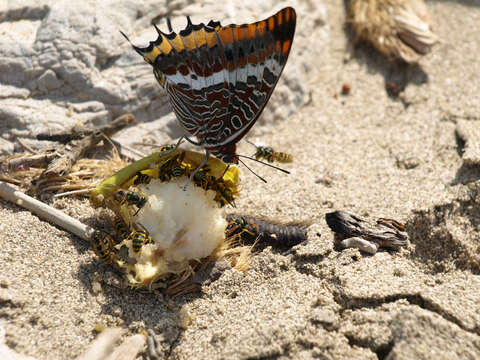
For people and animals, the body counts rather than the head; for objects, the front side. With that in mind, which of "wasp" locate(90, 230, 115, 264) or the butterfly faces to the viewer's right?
the butterfly

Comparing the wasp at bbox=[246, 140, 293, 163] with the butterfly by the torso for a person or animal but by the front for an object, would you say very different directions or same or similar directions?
very different directions

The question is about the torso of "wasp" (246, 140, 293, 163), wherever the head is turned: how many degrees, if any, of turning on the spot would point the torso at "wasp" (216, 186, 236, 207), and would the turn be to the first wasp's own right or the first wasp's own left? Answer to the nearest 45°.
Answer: approximately 90° to the first wasp's own left

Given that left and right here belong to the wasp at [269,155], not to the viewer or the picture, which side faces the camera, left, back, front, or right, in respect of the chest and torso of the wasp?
left

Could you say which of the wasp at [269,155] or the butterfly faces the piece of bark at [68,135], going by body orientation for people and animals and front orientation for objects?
the wasp

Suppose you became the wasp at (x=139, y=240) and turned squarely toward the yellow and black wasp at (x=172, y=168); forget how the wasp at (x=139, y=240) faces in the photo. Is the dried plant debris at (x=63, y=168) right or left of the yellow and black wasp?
left

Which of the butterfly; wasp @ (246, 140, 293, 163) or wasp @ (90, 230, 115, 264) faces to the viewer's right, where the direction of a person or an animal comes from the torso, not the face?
the butterfly

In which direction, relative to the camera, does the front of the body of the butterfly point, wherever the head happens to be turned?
to the viewer's right

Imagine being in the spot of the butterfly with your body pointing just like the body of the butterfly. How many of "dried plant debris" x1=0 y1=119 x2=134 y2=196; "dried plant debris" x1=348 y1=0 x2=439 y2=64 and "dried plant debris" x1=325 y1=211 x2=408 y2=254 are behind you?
1
